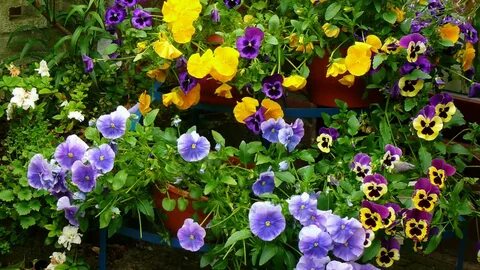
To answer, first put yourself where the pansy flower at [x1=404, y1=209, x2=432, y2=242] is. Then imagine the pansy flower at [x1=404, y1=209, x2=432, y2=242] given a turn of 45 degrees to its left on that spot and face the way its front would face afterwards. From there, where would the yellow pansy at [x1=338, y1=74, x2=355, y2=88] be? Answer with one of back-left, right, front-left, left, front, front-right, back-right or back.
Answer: back

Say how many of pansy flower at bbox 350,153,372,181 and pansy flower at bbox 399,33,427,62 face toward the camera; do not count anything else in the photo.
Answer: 2

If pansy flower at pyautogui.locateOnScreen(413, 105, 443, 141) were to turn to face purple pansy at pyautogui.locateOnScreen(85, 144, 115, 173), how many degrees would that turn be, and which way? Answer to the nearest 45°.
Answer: approximately 45° to its right

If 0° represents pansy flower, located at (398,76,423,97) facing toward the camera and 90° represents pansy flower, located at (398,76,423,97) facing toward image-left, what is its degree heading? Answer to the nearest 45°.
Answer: approximately 0°
